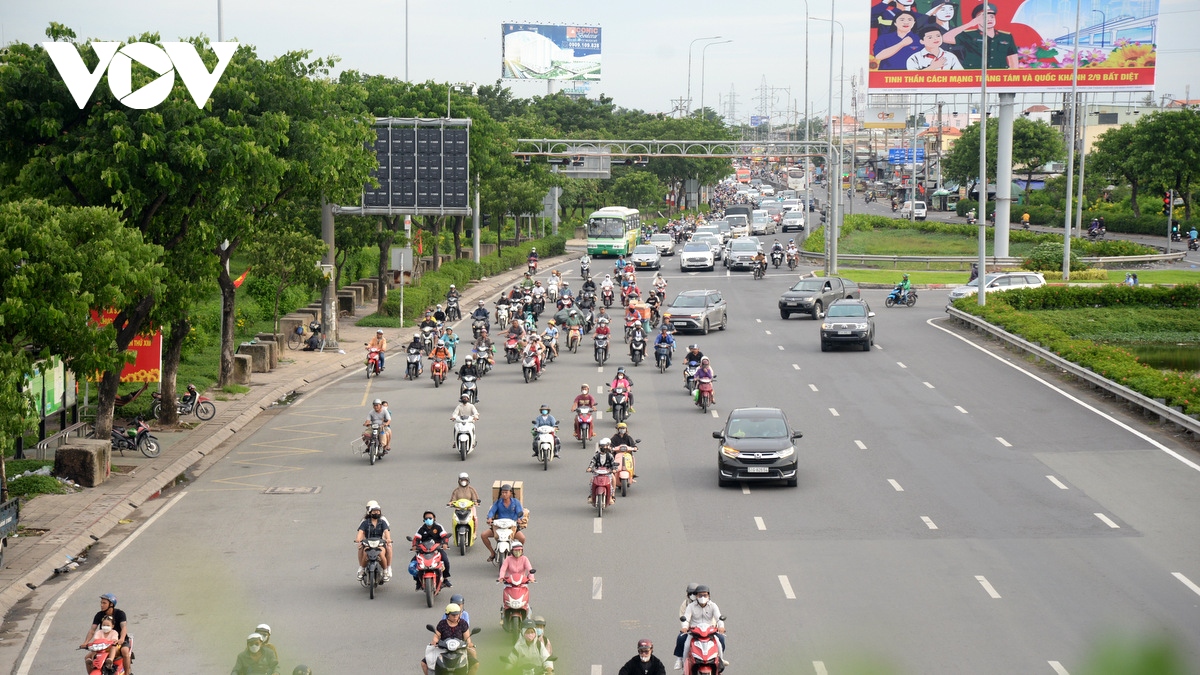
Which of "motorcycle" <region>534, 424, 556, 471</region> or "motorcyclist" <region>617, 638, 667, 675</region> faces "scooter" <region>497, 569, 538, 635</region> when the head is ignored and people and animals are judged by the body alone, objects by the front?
the motorcycle

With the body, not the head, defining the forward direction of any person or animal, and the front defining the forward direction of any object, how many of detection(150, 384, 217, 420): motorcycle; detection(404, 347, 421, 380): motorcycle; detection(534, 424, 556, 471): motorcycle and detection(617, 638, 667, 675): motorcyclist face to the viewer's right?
1

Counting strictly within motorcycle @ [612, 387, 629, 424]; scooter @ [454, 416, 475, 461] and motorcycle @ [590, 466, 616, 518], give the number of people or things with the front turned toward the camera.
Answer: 3

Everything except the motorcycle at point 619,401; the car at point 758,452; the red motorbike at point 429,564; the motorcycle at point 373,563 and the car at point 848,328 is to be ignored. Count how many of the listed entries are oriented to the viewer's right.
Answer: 0

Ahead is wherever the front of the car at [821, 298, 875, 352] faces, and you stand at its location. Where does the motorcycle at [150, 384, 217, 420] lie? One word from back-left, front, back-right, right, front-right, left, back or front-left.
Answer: front-right

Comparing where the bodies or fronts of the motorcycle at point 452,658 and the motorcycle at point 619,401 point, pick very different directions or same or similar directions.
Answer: same or similar directions

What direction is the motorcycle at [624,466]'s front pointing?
toward the camera

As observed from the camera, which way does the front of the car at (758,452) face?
facing the viewer

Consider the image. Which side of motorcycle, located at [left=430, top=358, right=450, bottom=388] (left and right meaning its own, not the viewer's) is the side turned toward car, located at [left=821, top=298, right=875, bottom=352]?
left

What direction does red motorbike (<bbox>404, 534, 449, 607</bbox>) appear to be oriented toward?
toward the camera

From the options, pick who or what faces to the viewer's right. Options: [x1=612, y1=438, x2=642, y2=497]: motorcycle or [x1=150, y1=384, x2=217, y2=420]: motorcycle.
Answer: [x1=150, y1=384, x2=217, y2=420]: motorcycle

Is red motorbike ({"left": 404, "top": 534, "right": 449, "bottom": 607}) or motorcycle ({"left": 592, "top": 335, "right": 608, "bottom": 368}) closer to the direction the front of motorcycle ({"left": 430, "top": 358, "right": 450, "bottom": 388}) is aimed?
the red motorbike

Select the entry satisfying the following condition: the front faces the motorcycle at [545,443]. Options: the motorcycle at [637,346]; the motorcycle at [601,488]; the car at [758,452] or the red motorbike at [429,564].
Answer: the motorcycle at [637,346]

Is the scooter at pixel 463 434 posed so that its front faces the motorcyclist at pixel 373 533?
yes

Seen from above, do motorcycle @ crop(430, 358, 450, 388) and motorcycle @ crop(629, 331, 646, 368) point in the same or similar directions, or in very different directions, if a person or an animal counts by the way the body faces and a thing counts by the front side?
same or similar directions

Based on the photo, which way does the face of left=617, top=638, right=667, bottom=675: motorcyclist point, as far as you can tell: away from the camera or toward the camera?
toward the camera

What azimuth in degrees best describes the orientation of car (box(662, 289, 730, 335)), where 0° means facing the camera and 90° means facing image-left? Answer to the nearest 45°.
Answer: approximately 45°

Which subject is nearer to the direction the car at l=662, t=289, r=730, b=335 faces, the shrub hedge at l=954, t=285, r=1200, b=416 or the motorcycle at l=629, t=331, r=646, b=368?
the motorcycle
